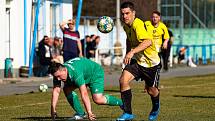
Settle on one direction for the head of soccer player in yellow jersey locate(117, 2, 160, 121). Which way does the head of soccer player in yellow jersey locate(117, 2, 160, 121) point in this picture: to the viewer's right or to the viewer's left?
to the viewer's left

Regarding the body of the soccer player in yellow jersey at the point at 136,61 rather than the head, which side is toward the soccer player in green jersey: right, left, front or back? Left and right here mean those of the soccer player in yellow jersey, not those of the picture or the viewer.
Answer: front

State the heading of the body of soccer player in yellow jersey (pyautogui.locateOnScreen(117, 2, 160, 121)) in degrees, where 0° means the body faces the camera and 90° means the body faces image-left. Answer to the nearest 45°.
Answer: approximately 45°

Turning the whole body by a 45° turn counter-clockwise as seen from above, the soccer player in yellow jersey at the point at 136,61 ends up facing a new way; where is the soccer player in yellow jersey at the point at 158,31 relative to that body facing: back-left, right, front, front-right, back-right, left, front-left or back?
back
